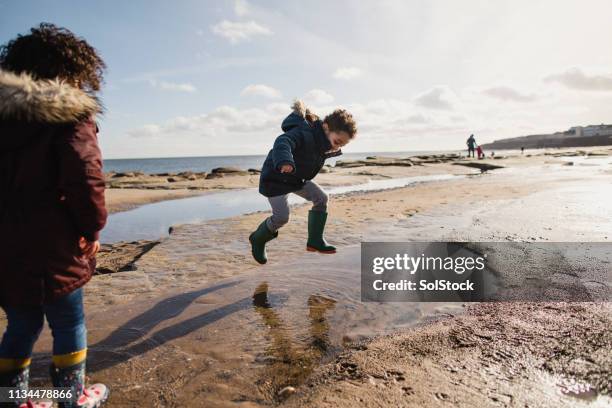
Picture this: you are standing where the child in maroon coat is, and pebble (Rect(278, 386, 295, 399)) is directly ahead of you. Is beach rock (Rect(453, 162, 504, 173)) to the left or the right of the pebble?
left

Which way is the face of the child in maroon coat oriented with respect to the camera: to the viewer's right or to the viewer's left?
to the viewer's right

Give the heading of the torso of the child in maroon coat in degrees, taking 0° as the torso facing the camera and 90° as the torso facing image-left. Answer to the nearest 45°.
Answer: approximately 225°

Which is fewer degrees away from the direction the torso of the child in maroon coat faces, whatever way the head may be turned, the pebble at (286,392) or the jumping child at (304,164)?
the jumping child

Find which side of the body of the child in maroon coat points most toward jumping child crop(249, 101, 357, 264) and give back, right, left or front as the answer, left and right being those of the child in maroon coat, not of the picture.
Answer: front

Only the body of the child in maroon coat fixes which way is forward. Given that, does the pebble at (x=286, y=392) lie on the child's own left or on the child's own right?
on the child's own right
